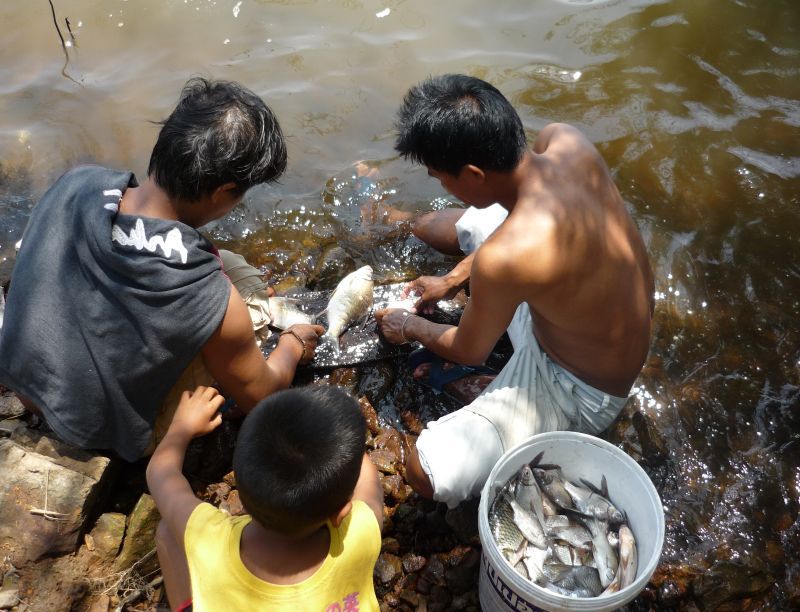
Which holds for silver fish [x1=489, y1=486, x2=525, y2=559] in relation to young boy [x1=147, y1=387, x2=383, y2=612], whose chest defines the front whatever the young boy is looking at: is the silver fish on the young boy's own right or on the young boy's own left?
on the young boy's own right

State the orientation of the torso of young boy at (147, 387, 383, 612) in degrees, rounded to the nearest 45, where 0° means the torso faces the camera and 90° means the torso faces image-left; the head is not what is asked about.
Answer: approximately 180°

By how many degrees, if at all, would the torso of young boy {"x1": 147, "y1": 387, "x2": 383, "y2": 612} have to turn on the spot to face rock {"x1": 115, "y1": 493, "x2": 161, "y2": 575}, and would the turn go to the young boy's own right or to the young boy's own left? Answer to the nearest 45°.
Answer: approximately 45° to the young boy's own left

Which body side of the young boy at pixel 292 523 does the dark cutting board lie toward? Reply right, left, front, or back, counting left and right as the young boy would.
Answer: front

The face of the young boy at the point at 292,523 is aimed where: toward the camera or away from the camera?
away from the camera

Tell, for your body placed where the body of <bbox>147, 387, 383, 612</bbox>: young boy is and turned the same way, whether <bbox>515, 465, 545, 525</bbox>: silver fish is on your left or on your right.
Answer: on your right

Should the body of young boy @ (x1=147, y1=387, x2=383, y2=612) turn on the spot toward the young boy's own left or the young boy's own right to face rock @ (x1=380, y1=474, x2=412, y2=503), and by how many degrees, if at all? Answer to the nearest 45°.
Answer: approximately 45° to the young boy's own right

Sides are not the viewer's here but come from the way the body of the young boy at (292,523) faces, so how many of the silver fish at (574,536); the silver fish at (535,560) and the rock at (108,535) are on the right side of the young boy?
2

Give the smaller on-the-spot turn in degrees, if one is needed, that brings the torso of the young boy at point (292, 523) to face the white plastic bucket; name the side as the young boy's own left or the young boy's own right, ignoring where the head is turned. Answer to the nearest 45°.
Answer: approximately 90° to the young boy's own right

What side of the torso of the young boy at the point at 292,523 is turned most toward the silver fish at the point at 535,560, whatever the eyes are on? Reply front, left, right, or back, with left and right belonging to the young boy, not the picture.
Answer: right

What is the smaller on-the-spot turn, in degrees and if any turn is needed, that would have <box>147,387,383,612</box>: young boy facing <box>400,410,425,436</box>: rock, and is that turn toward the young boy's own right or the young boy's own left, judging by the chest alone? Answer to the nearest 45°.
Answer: approximately 45° to the young boy's own right

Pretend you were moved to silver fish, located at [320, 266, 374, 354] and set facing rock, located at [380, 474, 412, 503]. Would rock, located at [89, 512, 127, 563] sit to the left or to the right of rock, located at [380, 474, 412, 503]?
right

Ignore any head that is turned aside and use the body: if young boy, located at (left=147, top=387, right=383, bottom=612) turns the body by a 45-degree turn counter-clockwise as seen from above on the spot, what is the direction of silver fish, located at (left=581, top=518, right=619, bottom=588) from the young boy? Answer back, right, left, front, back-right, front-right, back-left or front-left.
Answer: back-right

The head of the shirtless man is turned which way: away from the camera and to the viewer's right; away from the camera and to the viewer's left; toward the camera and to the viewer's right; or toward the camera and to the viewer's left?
away from the camera and to the viewer's left

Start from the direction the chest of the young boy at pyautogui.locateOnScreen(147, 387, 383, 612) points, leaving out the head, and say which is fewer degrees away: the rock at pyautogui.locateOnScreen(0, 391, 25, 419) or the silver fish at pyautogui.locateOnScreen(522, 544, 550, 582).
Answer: the rock

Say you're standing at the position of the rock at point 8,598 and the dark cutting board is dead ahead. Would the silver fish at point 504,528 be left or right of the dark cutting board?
right

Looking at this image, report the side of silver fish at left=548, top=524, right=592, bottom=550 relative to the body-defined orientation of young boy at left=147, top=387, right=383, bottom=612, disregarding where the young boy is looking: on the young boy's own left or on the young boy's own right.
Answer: on the young boy's own right
